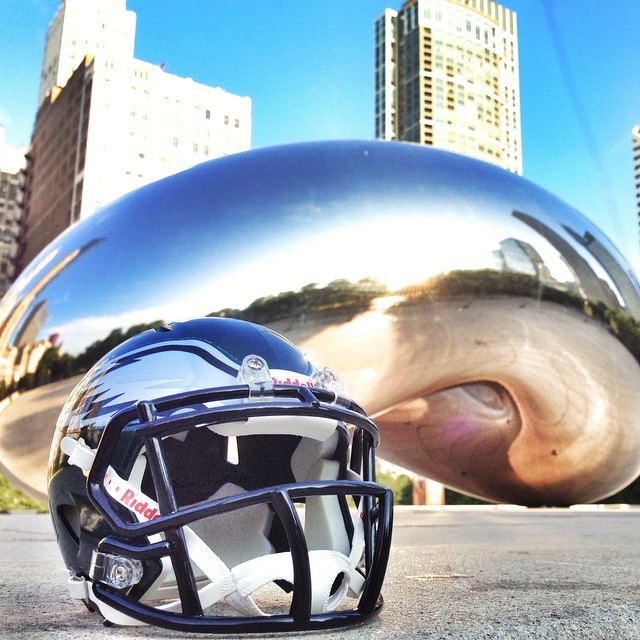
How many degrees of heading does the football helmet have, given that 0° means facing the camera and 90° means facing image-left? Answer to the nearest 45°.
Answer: approximately 315°

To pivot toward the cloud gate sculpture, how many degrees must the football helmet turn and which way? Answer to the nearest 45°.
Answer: approximately 135° to its left
